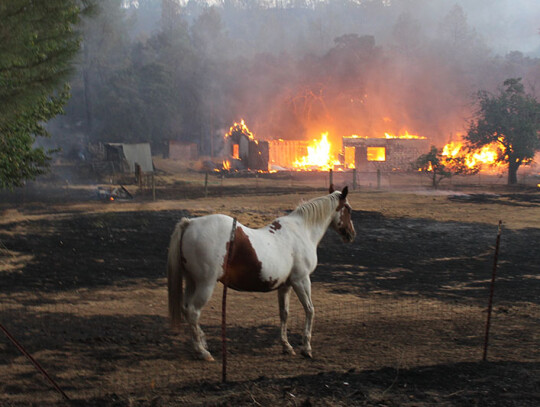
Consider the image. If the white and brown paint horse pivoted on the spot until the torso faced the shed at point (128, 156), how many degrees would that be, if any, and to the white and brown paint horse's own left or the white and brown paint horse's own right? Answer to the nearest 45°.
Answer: approximately 90° to the white and brown paint horse's own left

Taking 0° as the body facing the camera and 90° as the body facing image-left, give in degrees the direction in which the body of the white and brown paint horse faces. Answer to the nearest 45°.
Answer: approximately 270°
